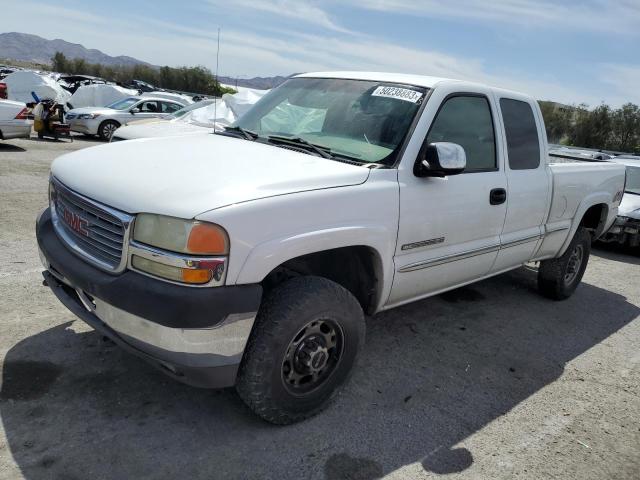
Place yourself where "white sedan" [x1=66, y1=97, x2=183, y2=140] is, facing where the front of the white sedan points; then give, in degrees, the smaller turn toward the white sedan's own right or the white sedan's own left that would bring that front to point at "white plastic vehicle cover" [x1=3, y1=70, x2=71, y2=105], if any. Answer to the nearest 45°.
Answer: approximately 90° to the white sedan's own right

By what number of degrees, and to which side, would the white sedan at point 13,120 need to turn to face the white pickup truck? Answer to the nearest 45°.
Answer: approximately 90° to its left

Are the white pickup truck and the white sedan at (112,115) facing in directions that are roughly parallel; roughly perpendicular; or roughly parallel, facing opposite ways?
roughly parallel

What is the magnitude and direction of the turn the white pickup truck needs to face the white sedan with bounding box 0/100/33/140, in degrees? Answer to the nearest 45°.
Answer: approximately 90° to its right

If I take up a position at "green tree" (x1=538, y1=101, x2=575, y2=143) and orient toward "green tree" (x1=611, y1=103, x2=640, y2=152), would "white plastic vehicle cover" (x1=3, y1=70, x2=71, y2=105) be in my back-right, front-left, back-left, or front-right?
back-right

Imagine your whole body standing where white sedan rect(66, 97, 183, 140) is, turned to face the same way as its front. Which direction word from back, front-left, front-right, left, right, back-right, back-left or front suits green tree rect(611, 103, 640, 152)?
back-left

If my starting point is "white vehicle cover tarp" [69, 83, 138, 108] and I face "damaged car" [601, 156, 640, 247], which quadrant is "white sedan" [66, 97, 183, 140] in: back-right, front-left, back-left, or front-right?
front-right

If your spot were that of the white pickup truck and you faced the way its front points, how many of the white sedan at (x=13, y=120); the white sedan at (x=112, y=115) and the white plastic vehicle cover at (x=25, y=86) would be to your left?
0

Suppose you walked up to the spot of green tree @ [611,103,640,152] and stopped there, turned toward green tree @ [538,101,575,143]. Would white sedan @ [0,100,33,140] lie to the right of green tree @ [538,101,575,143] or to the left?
left

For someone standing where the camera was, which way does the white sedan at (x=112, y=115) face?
facing the viewer and to the left of the viewer

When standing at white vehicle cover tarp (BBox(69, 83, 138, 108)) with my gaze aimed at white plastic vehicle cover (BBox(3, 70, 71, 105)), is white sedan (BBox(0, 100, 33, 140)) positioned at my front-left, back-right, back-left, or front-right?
back-left

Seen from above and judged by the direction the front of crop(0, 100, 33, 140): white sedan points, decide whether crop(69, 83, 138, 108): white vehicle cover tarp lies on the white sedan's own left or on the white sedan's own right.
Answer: on the white sedan's own right

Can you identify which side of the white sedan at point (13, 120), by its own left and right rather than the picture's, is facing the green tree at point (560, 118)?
back

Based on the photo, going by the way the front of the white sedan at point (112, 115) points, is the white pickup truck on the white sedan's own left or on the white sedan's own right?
on the white sedan's own left

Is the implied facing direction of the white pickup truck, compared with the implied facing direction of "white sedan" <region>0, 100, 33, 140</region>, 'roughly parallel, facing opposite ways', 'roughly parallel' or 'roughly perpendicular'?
roughly parallel

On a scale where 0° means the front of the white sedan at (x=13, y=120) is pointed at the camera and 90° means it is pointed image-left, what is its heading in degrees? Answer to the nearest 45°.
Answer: approximately 90°

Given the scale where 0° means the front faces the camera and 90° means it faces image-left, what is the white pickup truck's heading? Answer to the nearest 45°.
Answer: approximately 45°

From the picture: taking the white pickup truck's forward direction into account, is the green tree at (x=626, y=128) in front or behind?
behind

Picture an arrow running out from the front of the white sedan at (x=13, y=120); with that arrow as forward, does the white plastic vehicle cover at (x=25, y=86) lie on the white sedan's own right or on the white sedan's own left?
on the white sedan's own right

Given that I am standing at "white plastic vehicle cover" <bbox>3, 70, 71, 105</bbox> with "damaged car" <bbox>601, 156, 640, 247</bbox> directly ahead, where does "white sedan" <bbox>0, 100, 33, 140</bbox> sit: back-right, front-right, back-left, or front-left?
front-right
